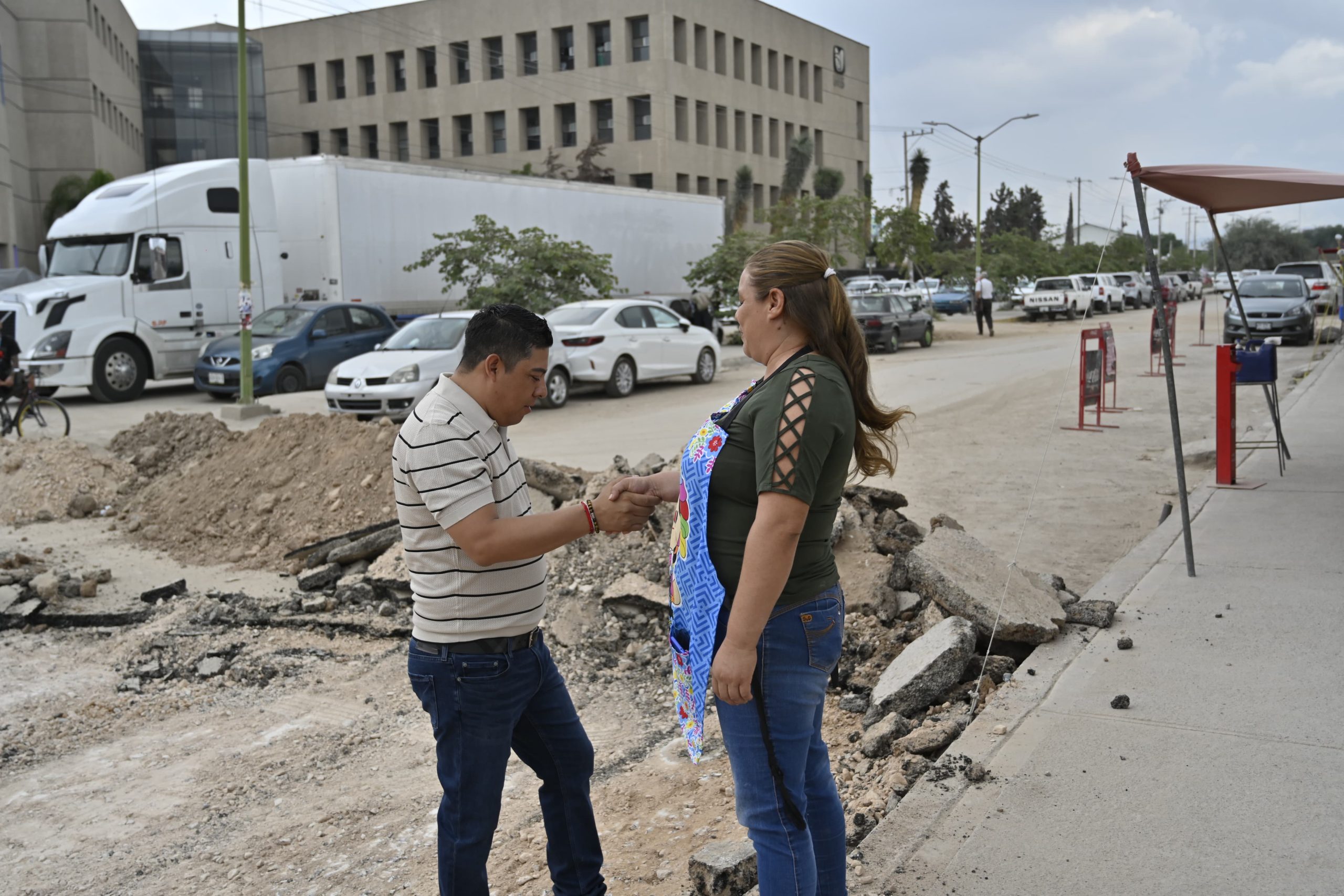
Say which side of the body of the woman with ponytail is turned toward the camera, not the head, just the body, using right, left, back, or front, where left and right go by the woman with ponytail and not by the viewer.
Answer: left

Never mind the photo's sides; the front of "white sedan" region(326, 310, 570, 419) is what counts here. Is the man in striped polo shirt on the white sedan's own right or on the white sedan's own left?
on the white sedan's own left

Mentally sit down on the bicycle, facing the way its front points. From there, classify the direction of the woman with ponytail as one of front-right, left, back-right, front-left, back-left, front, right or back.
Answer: right

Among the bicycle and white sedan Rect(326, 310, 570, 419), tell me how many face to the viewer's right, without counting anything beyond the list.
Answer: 1

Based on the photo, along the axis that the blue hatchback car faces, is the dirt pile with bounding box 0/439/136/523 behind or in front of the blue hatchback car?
in front

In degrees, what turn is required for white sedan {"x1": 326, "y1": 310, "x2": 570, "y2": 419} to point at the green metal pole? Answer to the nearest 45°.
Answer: approximately 90° to its right

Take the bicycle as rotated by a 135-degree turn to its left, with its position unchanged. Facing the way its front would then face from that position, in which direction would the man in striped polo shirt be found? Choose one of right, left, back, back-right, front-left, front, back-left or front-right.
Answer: back-left

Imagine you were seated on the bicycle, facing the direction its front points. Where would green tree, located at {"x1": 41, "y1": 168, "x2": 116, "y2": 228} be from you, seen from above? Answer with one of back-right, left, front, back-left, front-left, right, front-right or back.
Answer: left

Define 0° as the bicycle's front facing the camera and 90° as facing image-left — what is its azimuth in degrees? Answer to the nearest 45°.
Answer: approximately 270°

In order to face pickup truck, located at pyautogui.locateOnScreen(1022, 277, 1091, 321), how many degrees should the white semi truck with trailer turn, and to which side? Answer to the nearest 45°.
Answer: approximately 180°

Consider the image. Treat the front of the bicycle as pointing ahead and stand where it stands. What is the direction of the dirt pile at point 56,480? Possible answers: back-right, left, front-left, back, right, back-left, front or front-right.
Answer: right

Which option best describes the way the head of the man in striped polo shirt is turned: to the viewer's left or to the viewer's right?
to the viewer's right

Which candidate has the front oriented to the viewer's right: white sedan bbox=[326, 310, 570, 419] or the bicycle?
the bicycle

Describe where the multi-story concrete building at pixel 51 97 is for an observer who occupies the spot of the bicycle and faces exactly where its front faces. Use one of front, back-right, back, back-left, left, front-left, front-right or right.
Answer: left
